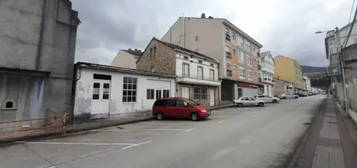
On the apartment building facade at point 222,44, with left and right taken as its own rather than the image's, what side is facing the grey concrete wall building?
right

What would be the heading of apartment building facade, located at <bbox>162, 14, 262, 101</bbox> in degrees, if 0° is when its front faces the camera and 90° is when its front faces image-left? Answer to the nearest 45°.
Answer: approximately 315°

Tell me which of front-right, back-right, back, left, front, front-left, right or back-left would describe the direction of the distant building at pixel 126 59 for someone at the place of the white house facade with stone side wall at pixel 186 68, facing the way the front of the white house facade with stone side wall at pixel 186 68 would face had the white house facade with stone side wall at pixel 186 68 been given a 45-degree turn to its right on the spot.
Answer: back-right

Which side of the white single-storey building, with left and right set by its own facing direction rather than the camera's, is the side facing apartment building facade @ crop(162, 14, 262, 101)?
left

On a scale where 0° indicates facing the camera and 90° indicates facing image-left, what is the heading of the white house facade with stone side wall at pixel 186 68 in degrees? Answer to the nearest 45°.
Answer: approximately 315°

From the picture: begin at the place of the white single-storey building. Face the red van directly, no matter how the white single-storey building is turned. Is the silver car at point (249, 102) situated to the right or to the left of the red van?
left

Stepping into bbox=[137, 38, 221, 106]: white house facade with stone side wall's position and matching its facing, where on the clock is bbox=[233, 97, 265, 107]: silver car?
The silver car is roughly at 10 o'clock from the white house facade with stone side wall.
